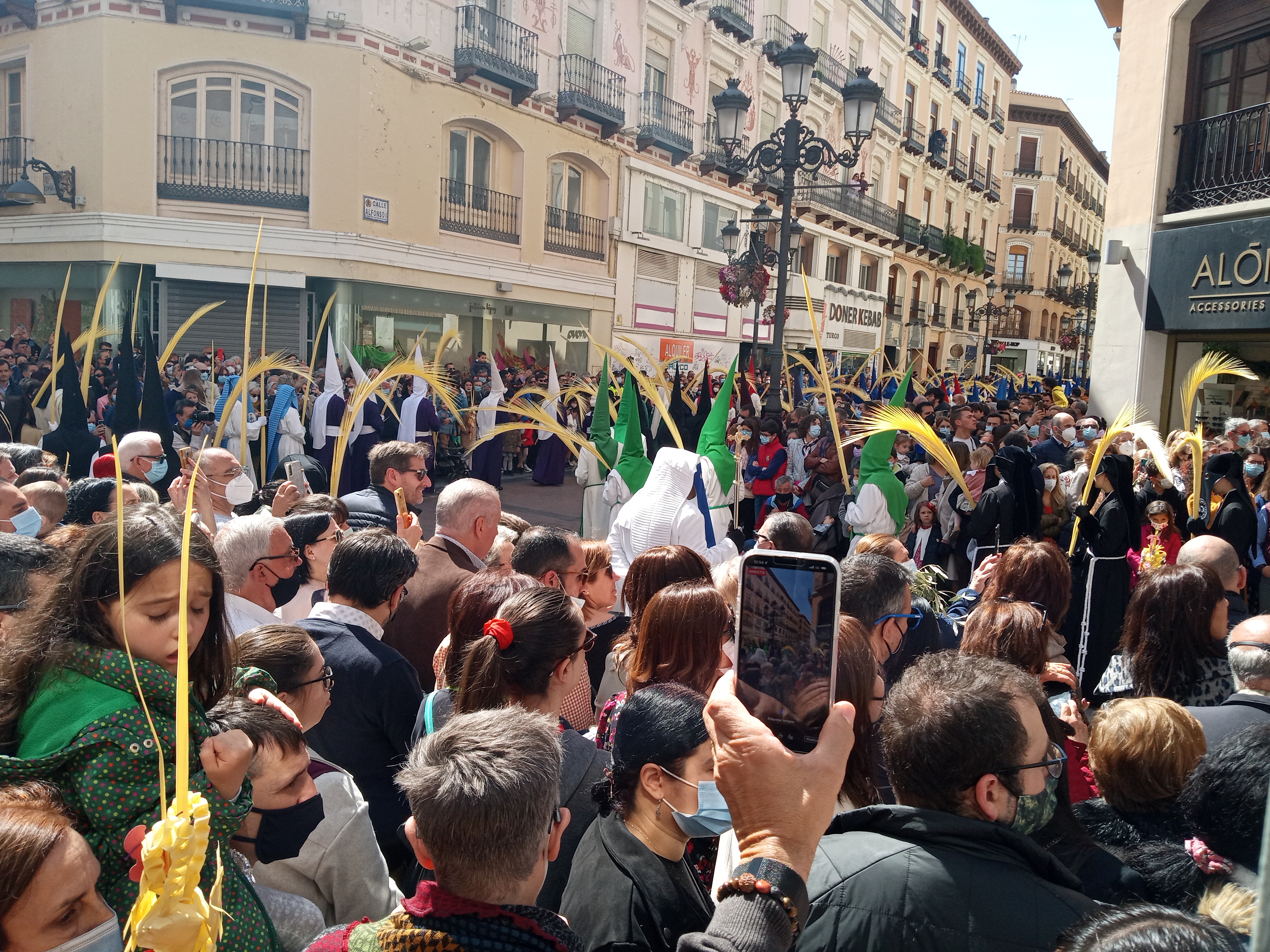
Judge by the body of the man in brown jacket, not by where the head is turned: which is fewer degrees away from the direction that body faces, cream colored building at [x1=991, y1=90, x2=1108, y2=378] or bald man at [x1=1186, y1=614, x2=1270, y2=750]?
the cream colored building

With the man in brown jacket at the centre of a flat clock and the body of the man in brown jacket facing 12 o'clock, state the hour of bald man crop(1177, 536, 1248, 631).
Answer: The bald man is roughly at 2 o'clock from the man in brown jacket.

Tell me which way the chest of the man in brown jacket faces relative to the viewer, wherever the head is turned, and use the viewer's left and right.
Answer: facing away from the viewer and to the right of the viewer

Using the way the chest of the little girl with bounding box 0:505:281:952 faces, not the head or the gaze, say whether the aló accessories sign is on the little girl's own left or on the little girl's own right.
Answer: on the little girl's own left

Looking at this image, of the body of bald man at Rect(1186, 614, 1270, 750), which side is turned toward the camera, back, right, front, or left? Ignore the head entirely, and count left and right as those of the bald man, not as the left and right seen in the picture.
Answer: back

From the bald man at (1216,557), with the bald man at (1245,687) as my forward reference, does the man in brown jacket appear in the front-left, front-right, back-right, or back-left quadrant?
front-right

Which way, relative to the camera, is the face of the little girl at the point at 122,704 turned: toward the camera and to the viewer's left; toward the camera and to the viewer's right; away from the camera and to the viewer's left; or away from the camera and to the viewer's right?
toward the camera and to the viewer's right

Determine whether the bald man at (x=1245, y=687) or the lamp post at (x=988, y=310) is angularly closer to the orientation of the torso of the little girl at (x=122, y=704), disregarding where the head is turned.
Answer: the bald man

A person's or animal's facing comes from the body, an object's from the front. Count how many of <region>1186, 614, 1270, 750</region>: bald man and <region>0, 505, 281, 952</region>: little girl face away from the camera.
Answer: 1
